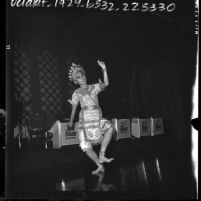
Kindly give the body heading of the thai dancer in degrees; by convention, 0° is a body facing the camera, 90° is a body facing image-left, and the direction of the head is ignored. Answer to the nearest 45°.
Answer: approximately 0°
